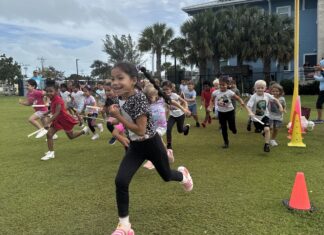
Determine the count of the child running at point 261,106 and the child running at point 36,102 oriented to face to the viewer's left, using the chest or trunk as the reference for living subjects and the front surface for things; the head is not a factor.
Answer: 1

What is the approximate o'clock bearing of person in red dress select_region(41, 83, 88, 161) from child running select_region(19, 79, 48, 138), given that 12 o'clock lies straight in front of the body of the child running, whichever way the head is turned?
The person in red dress is roughly at 9 o'clock from the child running.

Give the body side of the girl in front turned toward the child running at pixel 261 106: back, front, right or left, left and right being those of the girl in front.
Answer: back

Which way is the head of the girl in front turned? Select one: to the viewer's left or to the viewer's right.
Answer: to the viewer's left

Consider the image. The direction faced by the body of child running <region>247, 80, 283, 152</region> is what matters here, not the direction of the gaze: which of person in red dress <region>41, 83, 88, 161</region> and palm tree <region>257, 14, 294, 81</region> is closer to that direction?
the person in red dress

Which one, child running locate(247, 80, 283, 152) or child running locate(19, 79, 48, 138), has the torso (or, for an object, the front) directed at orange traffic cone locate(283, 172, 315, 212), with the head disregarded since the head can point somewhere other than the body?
child running locate(247, 80, 283, 152)

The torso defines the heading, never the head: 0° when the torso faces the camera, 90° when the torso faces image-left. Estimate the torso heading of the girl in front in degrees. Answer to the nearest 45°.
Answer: approximately 45°

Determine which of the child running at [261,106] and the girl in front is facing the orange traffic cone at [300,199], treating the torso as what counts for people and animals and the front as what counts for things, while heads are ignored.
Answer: the child running

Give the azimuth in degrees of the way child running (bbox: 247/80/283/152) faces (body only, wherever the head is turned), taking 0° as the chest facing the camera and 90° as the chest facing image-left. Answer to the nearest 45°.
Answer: approximately 0°

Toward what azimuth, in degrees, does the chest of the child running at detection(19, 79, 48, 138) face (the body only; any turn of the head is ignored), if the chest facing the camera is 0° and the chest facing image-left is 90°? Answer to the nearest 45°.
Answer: approximately 90°
